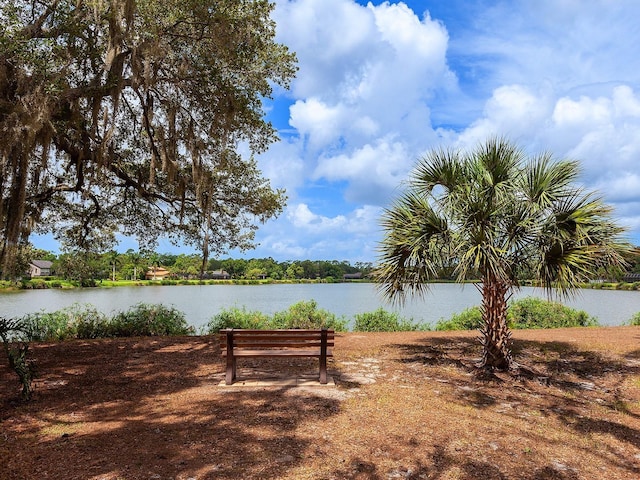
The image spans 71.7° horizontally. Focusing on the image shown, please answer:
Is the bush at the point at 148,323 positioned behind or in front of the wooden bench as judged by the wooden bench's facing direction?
in front

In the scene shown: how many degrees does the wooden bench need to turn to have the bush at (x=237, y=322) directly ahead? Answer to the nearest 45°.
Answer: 0° — it already faces it

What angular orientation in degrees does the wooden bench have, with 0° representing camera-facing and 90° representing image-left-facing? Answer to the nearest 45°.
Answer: approximately 180°

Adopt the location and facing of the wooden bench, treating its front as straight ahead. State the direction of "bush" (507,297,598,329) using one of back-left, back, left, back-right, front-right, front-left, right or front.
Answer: front-right

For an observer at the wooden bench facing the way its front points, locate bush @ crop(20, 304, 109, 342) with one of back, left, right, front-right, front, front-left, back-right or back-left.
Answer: front-left

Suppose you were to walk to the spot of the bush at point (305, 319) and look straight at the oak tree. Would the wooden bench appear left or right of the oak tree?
left

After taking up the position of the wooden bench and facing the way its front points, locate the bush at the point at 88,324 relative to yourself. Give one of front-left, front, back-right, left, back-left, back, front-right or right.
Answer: front-left

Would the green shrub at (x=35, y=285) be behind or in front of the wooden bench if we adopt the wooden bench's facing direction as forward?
in front

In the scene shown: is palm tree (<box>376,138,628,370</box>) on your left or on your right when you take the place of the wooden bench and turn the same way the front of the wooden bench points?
on your right

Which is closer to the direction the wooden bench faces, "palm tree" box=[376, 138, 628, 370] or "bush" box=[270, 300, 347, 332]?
the bush

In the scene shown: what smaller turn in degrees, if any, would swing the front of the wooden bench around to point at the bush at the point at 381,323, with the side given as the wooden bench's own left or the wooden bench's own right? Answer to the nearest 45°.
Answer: approximately 45° to the wooden bench's own right

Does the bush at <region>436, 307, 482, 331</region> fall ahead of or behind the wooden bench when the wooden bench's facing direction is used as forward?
ahead
